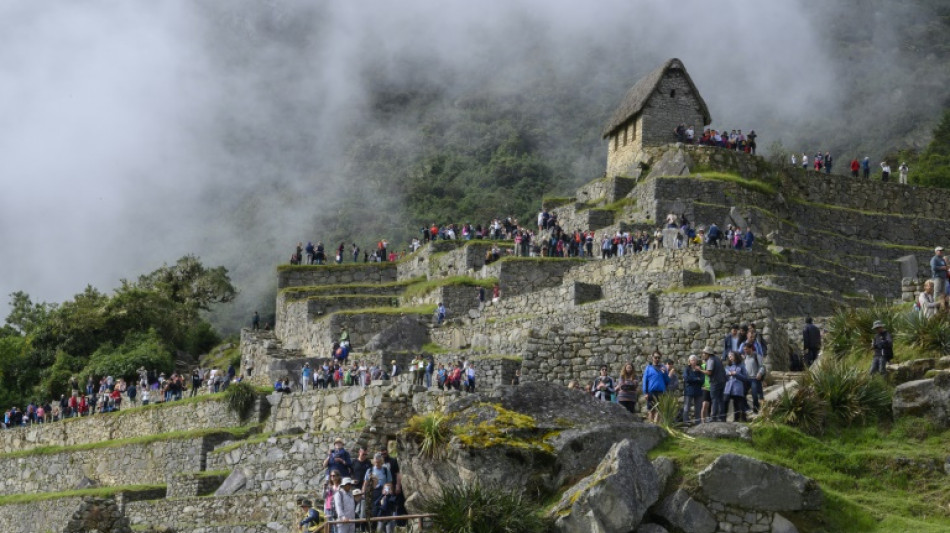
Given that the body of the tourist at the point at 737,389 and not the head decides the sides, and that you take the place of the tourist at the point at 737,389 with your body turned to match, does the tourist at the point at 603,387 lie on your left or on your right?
on your right

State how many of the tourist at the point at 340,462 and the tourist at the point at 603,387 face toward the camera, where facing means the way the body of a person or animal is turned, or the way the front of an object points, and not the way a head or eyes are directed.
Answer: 2

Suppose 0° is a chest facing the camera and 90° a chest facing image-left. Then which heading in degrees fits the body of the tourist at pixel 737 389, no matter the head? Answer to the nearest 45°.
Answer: approximately 45°
